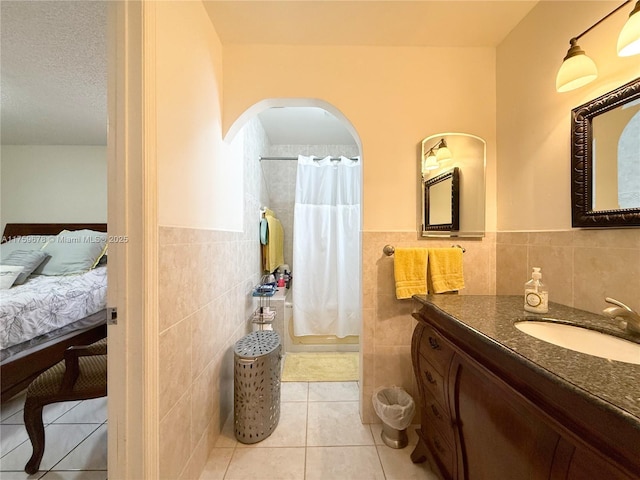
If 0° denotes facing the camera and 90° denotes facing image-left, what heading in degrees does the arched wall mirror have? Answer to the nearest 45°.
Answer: approximately 0°

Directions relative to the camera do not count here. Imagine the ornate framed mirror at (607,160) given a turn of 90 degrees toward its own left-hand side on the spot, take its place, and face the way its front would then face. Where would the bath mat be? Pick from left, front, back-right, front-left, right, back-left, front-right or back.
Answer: back-right

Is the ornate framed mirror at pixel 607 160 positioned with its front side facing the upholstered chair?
yes

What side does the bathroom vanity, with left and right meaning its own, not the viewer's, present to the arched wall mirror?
right

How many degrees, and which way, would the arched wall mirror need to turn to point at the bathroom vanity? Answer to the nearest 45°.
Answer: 0° — it already faces it

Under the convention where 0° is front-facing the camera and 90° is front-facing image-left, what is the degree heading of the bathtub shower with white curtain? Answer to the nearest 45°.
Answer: approximately 0°

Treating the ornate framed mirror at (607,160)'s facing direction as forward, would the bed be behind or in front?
in front

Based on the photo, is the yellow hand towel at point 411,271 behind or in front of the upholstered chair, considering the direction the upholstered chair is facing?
behind

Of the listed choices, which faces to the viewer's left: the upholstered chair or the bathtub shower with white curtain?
the upholstered chair

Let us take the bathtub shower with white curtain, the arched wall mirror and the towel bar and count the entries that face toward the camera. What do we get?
3

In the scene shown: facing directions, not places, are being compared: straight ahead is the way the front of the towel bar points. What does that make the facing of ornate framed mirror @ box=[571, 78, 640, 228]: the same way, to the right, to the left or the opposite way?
to the right
